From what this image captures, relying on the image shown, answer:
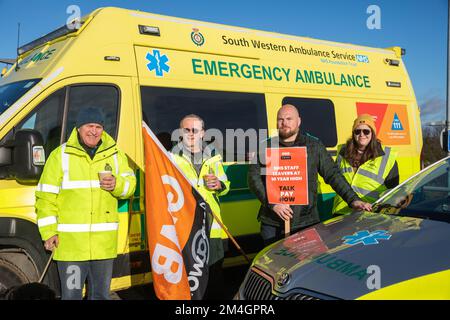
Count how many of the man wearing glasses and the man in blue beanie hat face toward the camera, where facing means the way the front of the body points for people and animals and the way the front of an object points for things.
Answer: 2

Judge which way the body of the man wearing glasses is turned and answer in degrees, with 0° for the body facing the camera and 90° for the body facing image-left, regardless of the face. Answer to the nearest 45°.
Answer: approximately 0°

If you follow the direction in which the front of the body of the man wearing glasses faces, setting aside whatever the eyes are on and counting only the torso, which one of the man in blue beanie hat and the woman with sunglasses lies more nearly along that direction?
the man in blue beanie hat

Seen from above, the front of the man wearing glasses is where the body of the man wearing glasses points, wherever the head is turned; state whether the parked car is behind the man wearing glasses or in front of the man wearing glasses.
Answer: in front

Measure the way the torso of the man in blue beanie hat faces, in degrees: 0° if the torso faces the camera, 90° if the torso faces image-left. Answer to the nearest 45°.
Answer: approximately 0°

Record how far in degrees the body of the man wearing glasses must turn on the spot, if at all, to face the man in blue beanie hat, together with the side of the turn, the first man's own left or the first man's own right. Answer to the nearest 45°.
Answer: approximately 45° to the first man's own right

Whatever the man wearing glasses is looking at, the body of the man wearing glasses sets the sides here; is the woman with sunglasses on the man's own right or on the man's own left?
on the man's own left
